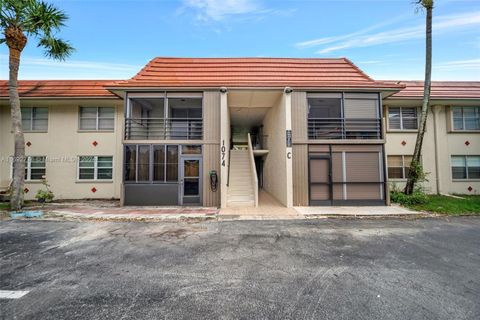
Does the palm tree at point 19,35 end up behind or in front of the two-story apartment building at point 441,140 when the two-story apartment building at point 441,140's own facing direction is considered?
in front

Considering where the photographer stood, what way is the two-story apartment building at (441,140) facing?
facing the viewer

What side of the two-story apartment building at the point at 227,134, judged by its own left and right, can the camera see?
front

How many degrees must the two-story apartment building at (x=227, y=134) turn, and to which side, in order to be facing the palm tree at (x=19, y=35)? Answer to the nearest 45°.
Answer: approximately 90° to its right

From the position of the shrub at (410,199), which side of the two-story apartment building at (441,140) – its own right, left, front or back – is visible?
front

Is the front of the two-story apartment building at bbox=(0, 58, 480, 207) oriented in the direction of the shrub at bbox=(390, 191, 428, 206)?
no
